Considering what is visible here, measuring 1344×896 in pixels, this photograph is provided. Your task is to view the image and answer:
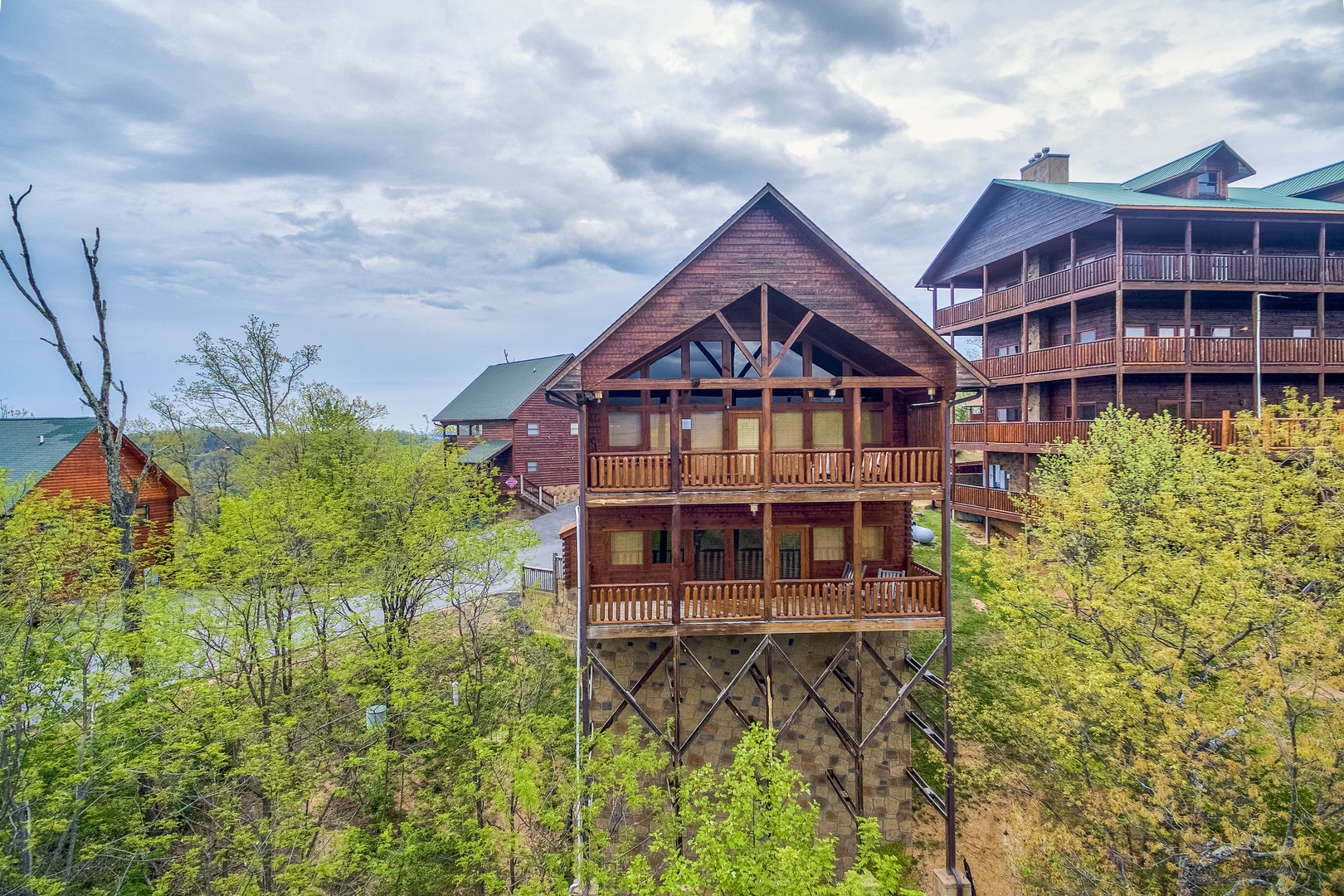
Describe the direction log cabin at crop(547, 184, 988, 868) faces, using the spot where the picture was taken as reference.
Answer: facing the viewer

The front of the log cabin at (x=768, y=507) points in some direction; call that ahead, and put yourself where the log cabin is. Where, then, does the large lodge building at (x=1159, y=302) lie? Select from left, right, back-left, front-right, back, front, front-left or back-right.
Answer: back-left

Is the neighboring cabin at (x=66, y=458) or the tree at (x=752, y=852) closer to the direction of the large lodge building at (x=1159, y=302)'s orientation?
the tree

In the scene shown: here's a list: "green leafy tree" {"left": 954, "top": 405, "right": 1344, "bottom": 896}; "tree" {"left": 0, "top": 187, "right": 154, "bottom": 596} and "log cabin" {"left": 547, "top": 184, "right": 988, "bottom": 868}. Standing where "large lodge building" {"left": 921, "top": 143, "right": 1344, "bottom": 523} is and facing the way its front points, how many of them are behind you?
0

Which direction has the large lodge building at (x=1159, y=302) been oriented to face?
toward the camera

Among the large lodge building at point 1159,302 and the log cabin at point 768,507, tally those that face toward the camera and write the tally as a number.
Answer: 2

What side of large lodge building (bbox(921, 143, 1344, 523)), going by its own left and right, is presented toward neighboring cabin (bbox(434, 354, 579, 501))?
right

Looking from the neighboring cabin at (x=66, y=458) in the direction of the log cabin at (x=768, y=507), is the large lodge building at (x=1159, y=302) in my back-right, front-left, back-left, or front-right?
front-left

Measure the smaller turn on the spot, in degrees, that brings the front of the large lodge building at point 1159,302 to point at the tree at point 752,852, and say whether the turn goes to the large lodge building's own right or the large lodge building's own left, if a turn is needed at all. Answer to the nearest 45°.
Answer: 0° — it already faces it

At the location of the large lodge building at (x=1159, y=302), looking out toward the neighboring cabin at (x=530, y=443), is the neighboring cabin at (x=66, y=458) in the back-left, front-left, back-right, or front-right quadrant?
front-left

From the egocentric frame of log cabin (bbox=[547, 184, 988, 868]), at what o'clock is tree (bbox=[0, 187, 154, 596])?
The tree is roughly at 3 o'clock from the log cabin.

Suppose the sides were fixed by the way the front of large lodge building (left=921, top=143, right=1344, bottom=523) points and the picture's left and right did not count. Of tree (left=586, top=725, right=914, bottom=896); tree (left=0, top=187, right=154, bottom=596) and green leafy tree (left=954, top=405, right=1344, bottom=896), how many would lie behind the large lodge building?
0
